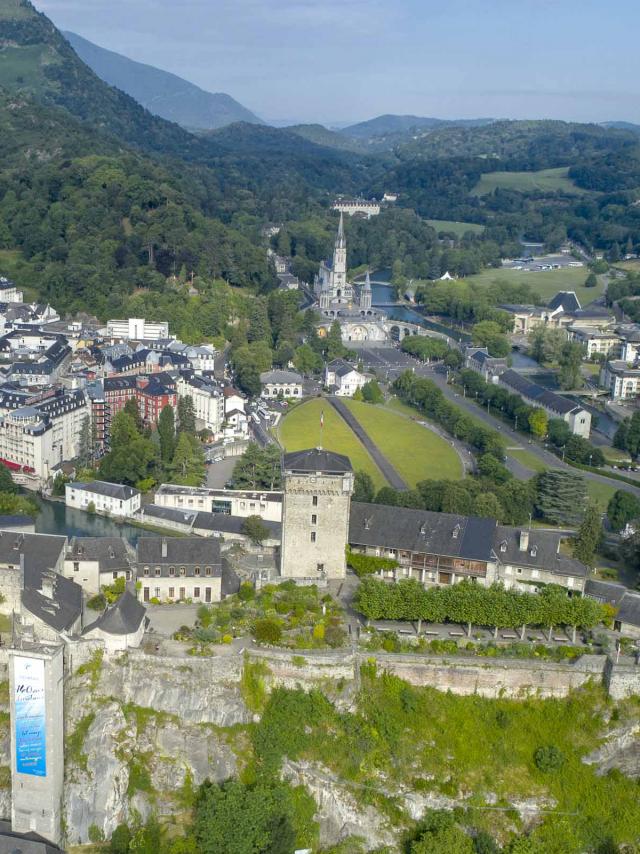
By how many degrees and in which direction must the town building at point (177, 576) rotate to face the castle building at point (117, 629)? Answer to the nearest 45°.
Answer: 0° — it already faces it

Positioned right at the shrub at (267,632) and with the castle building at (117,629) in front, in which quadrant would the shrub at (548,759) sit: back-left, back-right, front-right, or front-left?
back-left

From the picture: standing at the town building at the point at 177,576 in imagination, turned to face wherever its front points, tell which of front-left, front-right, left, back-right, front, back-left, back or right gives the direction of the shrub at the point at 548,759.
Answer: front-left

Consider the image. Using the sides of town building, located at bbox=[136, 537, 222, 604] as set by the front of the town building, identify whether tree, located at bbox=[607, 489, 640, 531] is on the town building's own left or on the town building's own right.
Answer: on the town building's own left

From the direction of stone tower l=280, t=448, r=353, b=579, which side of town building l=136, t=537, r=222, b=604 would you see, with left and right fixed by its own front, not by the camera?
left

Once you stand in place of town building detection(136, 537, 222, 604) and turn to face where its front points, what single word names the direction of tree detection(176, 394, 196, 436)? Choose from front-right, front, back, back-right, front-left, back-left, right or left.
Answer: back

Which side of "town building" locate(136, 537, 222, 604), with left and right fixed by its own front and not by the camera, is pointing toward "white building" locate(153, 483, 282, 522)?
back

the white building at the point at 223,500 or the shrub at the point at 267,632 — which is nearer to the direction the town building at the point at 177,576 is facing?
the shrub

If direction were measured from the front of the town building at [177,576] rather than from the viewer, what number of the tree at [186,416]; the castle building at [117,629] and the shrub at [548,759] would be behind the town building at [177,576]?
1

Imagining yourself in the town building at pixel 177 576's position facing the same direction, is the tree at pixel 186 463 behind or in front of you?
behind

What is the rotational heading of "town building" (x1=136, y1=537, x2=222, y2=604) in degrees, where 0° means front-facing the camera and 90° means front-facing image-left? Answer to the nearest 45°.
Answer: approximately 0°
